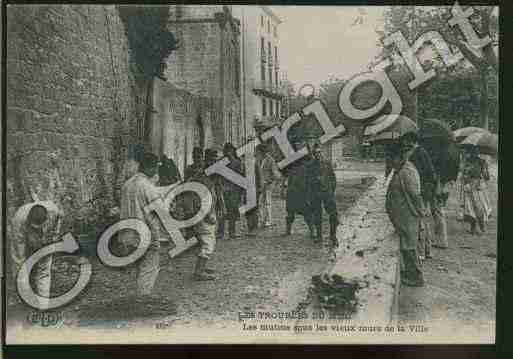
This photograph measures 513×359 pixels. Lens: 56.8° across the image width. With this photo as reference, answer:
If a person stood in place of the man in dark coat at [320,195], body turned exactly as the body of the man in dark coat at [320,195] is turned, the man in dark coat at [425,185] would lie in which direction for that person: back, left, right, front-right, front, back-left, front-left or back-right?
left

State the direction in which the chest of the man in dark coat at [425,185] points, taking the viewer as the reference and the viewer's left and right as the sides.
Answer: facing to the left of the viewer

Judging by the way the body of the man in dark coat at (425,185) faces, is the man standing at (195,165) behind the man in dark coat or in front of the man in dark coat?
in front

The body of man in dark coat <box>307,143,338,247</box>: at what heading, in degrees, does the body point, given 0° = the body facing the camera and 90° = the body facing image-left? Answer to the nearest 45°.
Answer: approximately 0°

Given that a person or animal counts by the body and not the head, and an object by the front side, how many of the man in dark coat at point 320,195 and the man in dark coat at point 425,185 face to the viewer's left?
1
